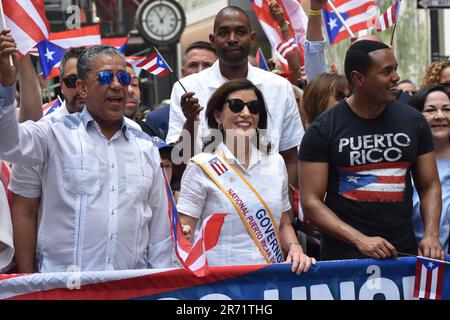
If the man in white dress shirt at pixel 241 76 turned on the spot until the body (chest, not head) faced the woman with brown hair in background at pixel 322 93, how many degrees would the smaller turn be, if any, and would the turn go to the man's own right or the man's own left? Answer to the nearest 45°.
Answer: approximately 135° to the man's own left

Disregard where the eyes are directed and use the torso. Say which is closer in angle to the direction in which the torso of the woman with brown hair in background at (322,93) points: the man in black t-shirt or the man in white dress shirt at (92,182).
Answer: the man in black t-shirt

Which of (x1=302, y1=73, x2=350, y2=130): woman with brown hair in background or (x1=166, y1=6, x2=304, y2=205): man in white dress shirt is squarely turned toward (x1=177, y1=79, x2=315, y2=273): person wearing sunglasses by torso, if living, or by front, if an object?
the man in white dress shirt
